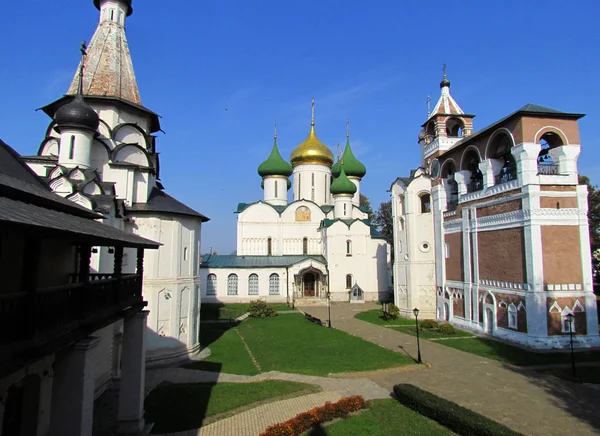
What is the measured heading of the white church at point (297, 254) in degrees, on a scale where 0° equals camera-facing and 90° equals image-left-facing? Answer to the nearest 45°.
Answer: approximately 0°

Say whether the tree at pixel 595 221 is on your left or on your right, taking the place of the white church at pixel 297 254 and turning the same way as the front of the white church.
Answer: on your left

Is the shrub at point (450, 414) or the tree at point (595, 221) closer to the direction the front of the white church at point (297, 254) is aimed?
the shrub

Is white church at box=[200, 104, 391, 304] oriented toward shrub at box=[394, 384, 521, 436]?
yes

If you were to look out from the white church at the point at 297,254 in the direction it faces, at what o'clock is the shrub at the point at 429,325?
The shrub is roughly at 11 o'clock from the white church.

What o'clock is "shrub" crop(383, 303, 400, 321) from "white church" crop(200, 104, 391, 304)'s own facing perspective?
The shrub is roughly at 11 o'clock from the white church.
